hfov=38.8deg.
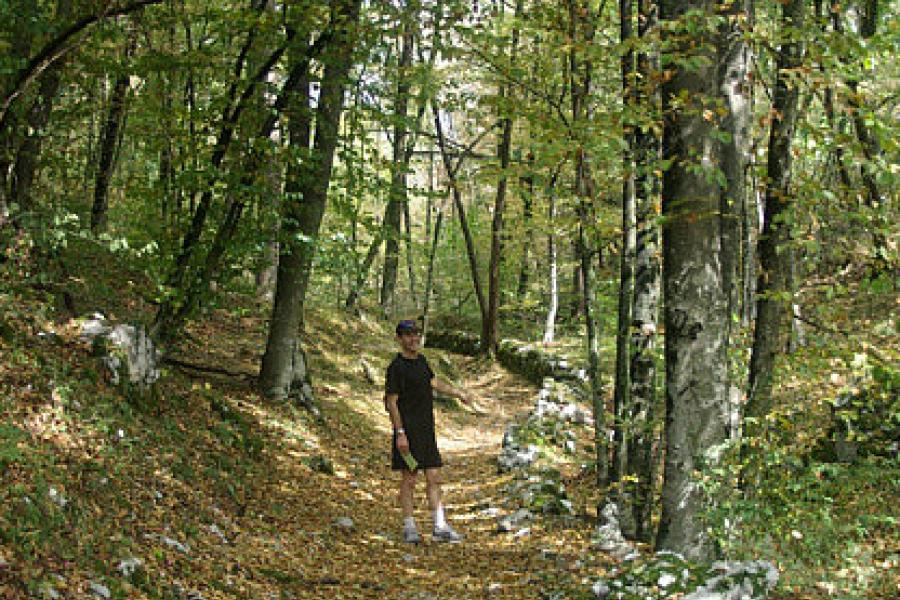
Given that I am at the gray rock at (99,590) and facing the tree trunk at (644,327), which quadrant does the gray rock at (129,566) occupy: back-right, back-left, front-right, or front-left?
front-left

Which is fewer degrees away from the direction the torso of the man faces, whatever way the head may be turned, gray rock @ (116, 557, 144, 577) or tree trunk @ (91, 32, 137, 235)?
the gray rock

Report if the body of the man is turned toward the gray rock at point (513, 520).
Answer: no

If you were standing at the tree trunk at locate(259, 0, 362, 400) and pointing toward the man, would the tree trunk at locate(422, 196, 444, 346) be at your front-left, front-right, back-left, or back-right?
back-left

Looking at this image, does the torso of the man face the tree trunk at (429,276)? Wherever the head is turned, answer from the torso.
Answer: no

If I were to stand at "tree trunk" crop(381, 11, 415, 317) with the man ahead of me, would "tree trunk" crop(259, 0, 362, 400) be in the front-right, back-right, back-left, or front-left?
front-right

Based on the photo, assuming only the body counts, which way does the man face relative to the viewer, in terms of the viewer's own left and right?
facing the viewer and to the right of the viewer

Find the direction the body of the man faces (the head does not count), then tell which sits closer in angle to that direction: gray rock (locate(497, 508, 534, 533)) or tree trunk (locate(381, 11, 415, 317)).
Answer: the gray rock

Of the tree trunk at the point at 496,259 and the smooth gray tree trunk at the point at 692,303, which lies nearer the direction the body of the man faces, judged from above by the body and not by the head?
the smooth gray tree trunk

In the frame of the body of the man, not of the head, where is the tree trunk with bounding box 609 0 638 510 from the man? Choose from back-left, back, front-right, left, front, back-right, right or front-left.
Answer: front-left

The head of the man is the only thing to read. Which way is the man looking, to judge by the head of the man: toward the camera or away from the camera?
toward the camera

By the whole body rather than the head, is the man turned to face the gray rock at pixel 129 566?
no
